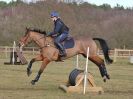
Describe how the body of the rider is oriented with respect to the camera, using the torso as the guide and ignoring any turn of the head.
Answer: to the viewer's left

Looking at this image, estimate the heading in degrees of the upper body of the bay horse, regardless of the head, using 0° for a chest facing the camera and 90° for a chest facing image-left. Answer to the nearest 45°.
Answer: approximately 90°
